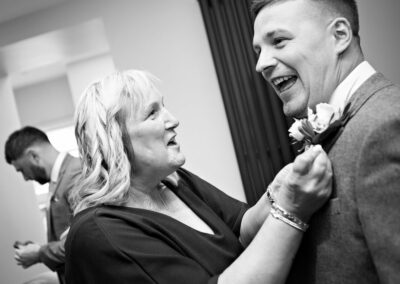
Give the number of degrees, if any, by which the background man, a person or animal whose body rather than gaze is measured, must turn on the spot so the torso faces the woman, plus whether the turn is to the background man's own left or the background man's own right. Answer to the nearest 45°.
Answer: approximately 90° to the background man's own left

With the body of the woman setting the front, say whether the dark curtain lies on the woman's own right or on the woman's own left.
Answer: on the woman's own left

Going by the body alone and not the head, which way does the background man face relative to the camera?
to the viewer's left

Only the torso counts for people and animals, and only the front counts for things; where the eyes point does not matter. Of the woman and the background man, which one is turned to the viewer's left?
the background man

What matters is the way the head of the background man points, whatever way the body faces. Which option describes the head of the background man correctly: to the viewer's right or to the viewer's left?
to the viewer's left

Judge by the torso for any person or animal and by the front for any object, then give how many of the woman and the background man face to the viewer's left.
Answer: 1

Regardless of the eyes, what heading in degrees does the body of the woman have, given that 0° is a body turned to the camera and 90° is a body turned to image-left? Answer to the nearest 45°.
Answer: approximately 315°

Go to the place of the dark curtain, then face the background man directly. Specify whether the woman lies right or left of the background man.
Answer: left

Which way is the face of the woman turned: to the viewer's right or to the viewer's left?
to the viewer's right
